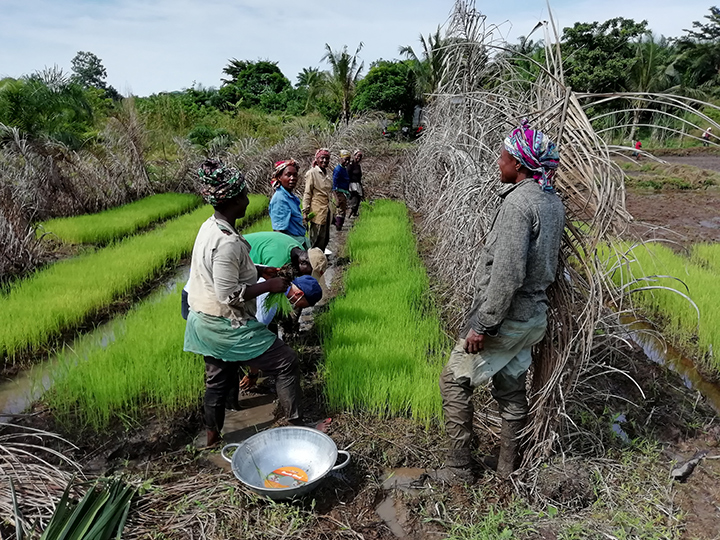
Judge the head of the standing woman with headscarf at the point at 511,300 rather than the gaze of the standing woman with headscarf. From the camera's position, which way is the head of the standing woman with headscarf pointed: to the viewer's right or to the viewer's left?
to the viewer's left

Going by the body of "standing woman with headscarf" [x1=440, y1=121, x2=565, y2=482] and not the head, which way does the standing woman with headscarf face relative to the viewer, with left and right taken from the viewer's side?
facing to the left of the viewer

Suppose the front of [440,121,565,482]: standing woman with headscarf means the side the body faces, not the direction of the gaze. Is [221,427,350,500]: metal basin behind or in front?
in front

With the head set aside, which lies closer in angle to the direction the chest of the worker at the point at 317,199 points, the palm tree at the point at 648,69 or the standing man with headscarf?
the standing man with headscarf

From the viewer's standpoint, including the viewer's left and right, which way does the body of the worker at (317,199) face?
facing the viewer and to the right of the viewer

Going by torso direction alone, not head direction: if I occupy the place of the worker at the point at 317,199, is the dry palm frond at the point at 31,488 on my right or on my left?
on my right

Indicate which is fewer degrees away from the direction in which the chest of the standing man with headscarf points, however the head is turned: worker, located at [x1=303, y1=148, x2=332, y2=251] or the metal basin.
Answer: the metal basin

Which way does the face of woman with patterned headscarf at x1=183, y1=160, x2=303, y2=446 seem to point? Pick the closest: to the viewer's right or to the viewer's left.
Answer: to the viewer's right

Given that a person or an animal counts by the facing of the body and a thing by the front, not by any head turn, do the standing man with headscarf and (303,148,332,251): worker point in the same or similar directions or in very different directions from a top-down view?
very different directions

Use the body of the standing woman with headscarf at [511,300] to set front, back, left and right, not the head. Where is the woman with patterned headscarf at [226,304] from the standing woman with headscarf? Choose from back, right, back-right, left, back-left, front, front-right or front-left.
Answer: front

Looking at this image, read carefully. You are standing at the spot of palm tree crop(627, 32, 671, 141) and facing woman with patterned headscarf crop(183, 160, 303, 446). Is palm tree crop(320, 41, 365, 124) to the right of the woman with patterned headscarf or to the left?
right

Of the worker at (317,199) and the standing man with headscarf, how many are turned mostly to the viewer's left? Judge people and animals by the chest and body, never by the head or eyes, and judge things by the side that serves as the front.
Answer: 1
